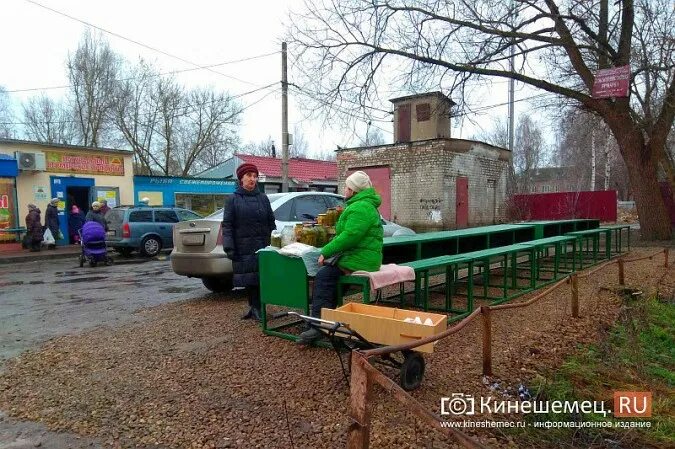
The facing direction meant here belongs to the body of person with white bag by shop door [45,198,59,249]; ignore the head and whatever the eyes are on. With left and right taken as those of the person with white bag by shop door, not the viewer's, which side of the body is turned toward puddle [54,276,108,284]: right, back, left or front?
right

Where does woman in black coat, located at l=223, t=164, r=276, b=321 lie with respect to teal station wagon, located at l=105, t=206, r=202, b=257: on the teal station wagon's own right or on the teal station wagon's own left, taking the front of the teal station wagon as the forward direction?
on the teal station wagon's own right

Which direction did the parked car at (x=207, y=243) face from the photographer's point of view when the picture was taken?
facing away from the viewer and to the right of the viewer

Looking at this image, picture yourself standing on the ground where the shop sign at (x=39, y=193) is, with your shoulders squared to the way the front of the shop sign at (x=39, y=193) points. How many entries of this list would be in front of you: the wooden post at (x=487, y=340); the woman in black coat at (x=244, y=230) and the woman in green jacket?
3

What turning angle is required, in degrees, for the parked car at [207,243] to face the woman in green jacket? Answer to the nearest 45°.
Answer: approximately 90° to its right

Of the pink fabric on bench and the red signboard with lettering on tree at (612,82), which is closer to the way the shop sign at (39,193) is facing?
the pink fabric on bench

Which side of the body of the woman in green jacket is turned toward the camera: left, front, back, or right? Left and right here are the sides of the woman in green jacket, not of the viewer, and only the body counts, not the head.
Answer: left

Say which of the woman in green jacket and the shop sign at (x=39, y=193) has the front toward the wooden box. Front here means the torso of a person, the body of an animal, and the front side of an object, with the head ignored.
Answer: the shop sign

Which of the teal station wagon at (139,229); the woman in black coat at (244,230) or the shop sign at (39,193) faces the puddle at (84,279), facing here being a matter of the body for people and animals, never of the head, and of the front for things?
the shop sign
